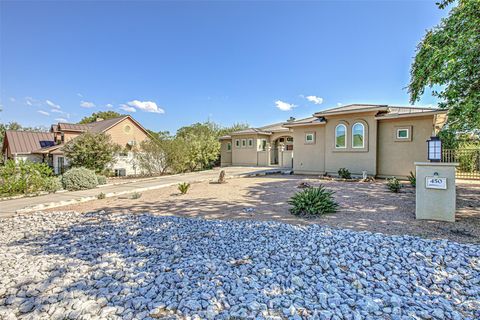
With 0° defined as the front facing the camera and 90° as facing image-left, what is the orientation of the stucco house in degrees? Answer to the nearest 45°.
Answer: approximately 45°

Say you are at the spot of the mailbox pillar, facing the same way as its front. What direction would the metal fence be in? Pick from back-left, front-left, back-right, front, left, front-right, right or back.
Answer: back

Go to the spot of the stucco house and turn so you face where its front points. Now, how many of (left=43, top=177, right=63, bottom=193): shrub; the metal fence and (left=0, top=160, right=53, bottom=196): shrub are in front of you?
2

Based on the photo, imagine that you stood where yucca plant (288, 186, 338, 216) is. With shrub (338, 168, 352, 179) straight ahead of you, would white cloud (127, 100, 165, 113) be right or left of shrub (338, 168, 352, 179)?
left

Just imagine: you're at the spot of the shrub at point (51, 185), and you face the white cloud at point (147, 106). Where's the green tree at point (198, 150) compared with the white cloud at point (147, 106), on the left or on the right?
right

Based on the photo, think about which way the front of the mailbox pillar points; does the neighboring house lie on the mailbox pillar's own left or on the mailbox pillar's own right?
on the mailbox pillar's own right

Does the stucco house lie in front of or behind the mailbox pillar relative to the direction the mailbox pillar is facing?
behind

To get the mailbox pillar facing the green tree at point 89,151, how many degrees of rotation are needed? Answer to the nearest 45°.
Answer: approximately 90° to its right

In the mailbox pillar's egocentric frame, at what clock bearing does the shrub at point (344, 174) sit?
The shrub is roughly at 5 o'clock from the mailbox pillar.

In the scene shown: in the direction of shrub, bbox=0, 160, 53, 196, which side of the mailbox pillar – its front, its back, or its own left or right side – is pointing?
right

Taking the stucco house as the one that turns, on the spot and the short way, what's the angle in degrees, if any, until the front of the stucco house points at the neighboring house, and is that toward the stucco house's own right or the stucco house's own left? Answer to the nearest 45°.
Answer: approximately 45° to the stucco house's own right
